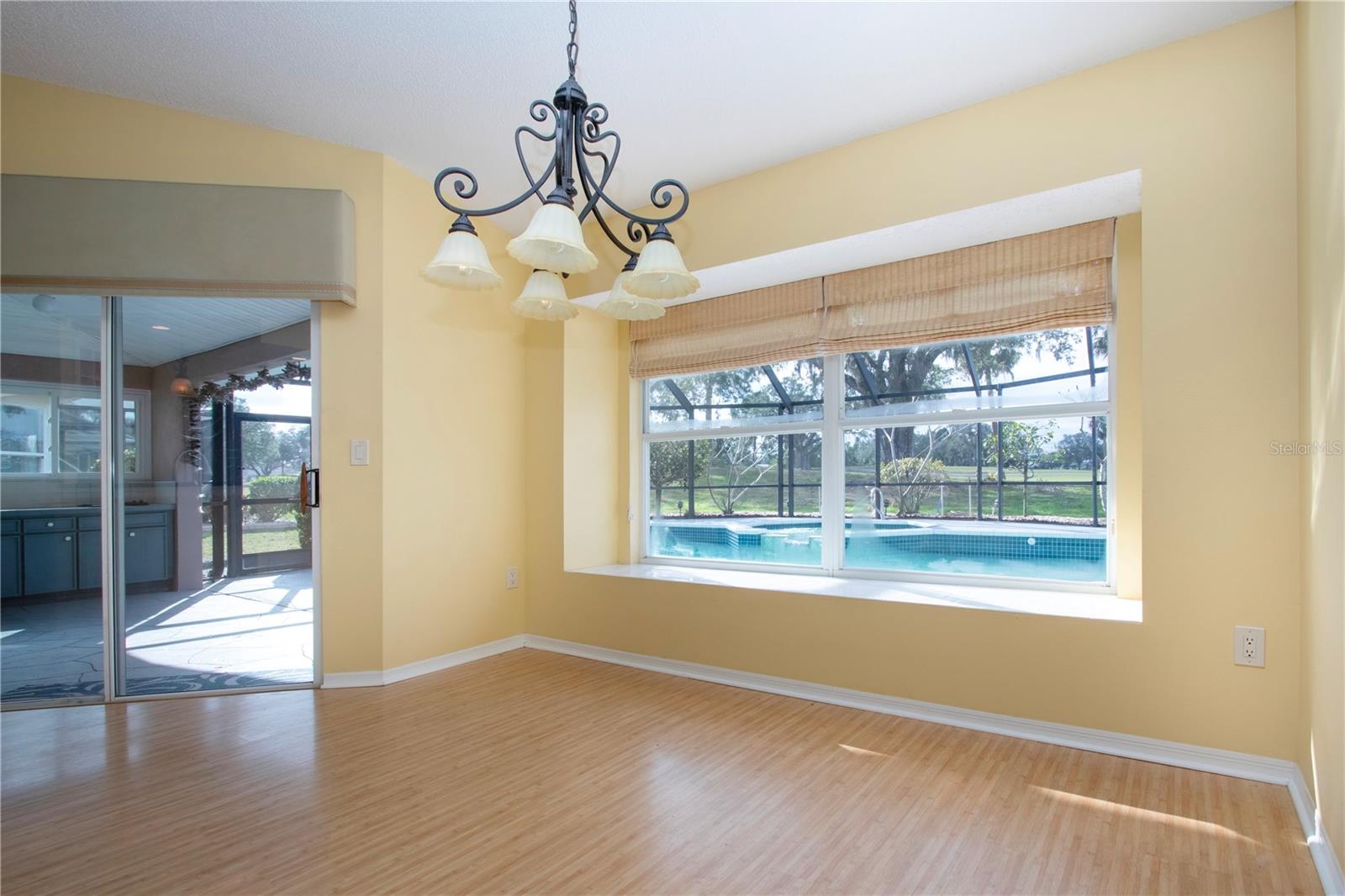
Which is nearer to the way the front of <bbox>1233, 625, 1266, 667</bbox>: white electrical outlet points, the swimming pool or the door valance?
the door valance

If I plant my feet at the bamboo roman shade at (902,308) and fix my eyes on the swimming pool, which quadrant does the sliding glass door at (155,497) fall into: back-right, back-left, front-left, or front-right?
back-left

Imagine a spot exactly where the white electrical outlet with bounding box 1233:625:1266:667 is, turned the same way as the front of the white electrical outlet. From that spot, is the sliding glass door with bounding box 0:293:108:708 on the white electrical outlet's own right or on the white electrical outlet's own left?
on the white electrical outlet's own right

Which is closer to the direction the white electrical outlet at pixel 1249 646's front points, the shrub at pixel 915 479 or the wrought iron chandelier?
the wrought iron chandelier

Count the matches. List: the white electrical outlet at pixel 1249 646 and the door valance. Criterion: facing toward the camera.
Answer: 2

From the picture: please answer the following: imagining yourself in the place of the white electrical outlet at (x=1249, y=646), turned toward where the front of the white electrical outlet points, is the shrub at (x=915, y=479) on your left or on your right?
on your right

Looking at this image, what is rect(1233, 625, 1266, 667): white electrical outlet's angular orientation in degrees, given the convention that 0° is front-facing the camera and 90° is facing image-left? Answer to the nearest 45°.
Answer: approximately 0°

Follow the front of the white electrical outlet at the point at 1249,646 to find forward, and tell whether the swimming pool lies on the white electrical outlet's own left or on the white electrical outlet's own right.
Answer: on the white electrical outlet's own right

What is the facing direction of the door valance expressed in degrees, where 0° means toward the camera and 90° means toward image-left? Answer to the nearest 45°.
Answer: approximately 0°
